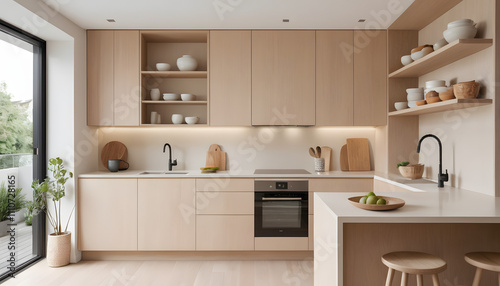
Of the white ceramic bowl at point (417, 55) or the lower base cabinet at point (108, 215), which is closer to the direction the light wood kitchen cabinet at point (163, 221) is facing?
the white ceramic bowl

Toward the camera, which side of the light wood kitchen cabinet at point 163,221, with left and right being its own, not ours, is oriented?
front

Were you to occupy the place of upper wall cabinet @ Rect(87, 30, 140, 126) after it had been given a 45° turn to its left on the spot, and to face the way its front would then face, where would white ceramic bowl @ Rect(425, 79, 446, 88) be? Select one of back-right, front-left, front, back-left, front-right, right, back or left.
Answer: front

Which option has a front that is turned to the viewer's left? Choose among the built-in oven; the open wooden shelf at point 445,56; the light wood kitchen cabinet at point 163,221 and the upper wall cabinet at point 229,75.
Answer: the open wooden shelf

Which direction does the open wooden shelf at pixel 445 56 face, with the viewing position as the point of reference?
facing to the left of the viewer

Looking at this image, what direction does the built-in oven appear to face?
toward the camera

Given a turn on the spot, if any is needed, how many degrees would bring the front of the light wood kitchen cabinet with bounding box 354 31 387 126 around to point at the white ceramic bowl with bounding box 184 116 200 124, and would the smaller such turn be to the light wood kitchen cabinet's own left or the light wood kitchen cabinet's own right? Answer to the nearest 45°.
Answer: approximately 90° to the light wood kitchen cabinet's own right

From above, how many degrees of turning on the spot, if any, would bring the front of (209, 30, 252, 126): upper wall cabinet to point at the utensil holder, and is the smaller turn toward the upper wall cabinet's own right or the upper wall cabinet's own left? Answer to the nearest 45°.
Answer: approximately 90° to the upper wall cabinet's own left

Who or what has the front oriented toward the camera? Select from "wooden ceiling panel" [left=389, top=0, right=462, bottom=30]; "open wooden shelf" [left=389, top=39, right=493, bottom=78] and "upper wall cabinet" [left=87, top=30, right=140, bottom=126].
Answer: the upper wall cabinet

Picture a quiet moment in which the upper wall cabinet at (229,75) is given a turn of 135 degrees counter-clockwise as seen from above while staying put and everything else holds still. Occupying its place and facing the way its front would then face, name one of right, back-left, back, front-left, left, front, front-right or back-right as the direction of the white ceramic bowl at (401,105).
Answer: front-right

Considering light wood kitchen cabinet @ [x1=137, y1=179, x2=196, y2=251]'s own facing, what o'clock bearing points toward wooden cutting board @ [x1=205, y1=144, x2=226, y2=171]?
The wooden cutting board is roughly at 8 o'clock from the light wood kitchen cabinet.
